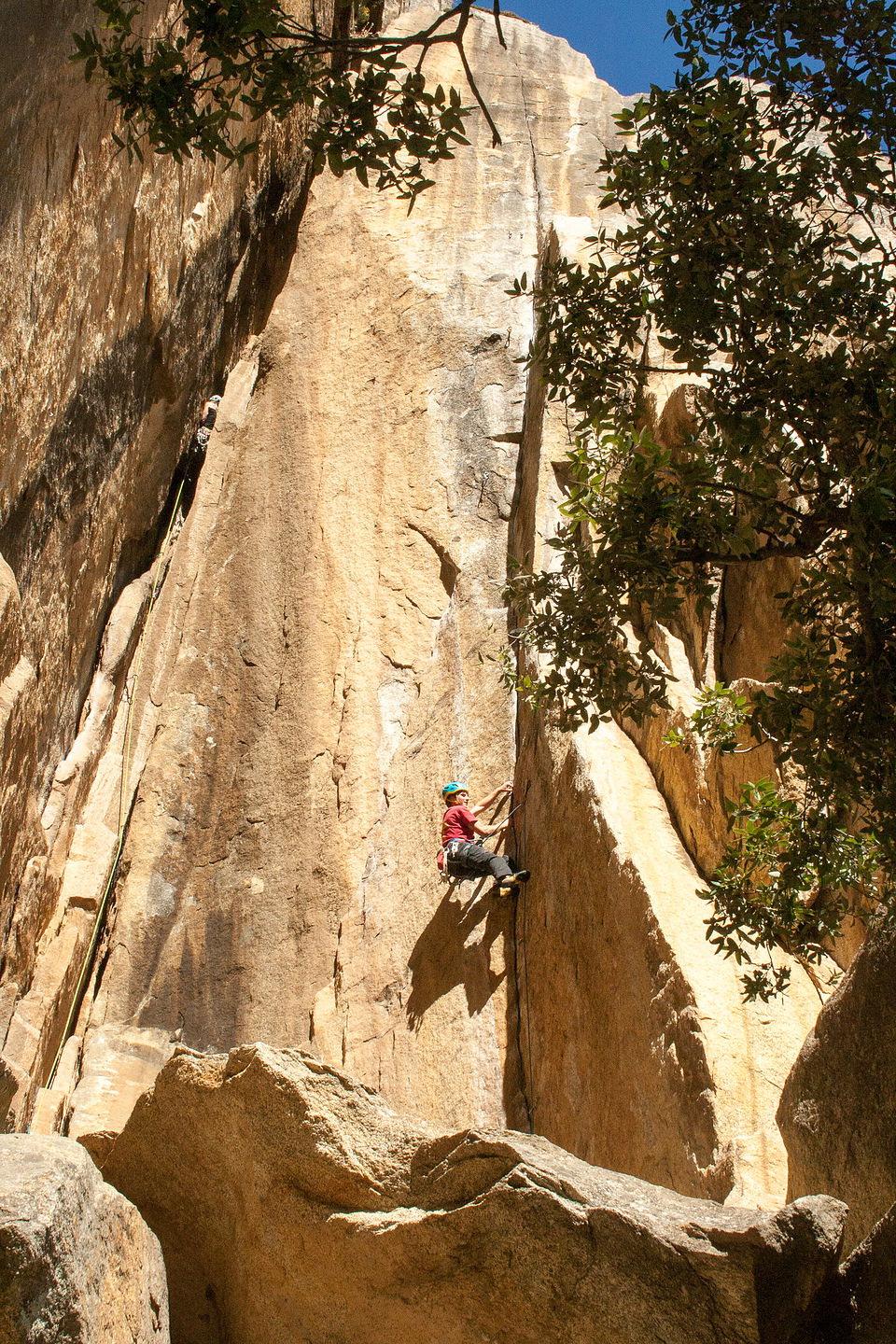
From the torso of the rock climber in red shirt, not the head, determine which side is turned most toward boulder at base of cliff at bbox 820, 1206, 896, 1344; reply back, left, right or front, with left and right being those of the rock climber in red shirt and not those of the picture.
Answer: right

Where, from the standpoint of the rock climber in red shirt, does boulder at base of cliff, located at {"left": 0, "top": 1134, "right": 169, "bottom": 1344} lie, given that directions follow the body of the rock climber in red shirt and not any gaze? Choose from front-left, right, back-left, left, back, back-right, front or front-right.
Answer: right

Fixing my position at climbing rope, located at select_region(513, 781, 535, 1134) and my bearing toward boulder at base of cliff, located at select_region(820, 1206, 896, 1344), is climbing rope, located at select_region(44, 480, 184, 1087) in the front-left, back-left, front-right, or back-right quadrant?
back-right

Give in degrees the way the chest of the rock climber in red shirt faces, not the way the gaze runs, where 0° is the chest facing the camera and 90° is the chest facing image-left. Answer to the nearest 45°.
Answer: approximately 270°

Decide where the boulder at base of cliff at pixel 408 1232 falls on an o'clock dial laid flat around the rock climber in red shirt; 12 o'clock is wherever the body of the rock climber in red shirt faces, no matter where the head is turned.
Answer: The boulder at base of cliff is roughly at 3 o'clock from the rock climber in red shirt.
